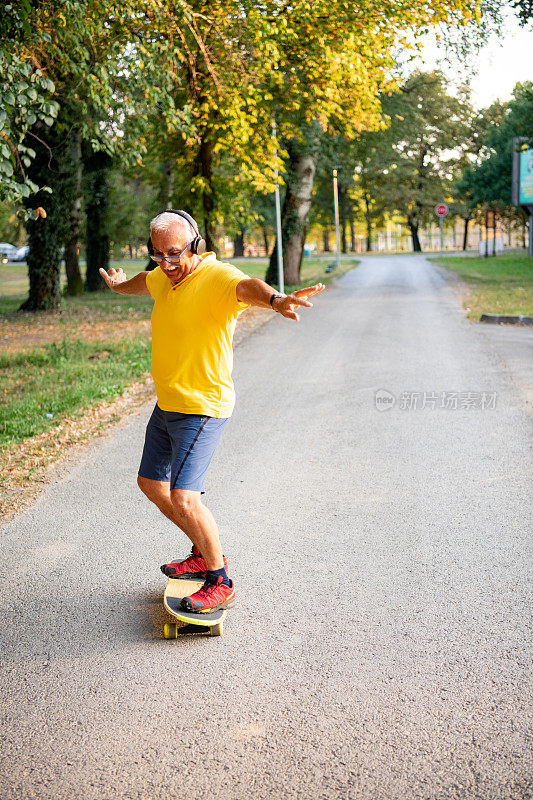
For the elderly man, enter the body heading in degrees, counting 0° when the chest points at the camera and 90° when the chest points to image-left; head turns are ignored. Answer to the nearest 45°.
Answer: approximately 45°

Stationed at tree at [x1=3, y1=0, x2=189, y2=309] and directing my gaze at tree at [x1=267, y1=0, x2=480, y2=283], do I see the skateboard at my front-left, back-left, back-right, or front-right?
back-right

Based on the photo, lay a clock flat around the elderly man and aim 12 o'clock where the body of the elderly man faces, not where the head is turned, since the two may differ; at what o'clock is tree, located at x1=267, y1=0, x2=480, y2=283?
The tree is roughly at 5 o'clock from the elderly man.

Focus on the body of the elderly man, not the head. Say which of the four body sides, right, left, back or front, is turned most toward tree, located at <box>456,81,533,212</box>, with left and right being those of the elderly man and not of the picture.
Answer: back
